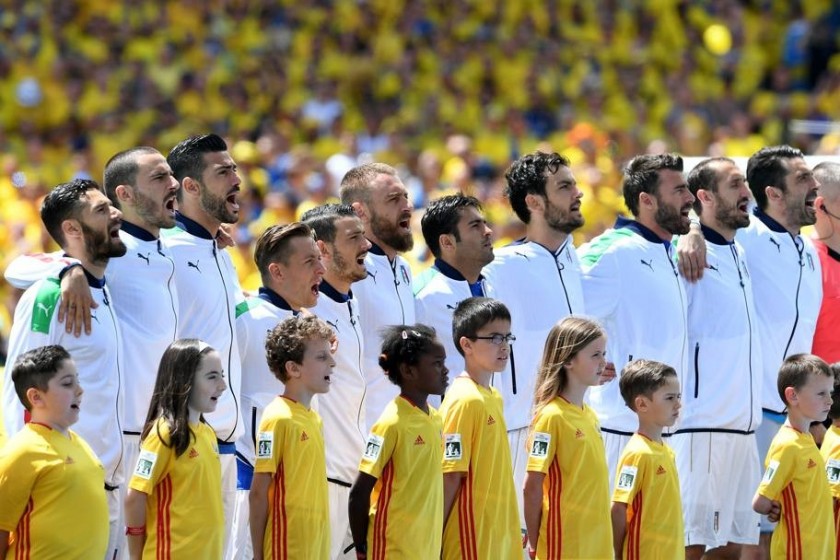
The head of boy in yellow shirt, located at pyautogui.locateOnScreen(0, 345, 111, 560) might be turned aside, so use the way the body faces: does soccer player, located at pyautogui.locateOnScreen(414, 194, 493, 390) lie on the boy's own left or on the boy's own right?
on the boy's own left

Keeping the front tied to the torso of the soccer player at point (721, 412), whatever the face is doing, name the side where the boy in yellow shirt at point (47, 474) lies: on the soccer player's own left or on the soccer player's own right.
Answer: on the soccer player's own right

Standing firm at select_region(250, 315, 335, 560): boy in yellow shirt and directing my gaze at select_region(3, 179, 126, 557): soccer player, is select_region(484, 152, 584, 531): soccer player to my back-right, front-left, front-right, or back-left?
back-right

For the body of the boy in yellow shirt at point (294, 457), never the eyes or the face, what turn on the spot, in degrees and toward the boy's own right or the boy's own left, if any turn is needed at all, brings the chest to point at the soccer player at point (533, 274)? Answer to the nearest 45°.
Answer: approximately 90° to the boy's own left

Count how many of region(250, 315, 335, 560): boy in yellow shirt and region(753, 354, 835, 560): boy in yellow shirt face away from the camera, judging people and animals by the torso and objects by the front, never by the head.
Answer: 0

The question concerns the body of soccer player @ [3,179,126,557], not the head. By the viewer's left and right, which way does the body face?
facing the viewer and to the right of the viewer

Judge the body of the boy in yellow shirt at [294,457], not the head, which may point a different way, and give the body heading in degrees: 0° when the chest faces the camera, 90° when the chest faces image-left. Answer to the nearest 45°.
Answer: approximately 315°

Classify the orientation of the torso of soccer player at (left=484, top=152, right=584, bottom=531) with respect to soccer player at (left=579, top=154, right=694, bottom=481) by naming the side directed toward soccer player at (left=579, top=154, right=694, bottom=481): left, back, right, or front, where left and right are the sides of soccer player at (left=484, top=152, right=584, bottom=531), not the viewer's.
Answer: left

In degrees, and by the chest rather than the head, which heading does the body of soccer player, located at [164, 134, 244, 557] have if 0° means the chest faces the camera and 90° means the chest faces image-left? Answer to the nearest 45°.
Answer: approximately 315°

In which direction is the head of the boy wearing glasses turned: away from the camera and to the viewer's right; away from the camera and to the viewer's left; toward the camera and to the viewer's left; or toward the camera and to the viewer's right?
toward the camera and to the viewer's right

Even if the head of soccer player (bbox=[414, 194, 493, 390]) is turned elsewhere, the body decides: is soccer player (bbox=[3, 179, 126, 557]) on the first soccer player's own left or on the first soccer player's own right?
on the first soccer player's own right

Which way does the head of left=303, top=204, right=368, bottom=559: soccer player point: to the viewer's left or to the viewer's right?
to the viewer's right
